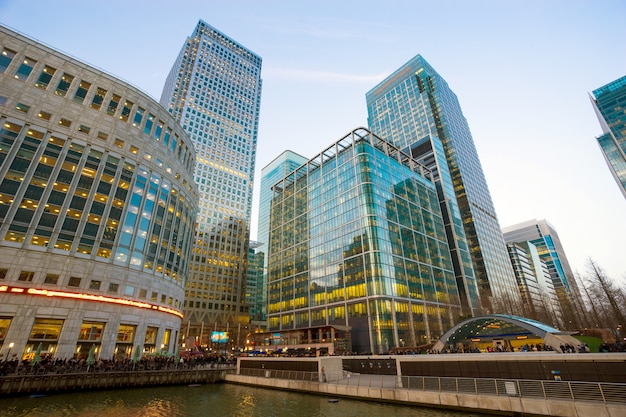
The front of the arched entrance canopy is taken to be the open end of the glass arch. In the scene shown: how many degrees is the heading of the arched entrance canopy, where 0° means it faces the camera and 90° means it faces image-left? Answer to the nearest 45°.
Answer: approximately 45°

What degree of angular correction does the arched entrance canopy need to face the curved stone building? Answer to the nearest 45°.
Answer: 0° — it already faces it
